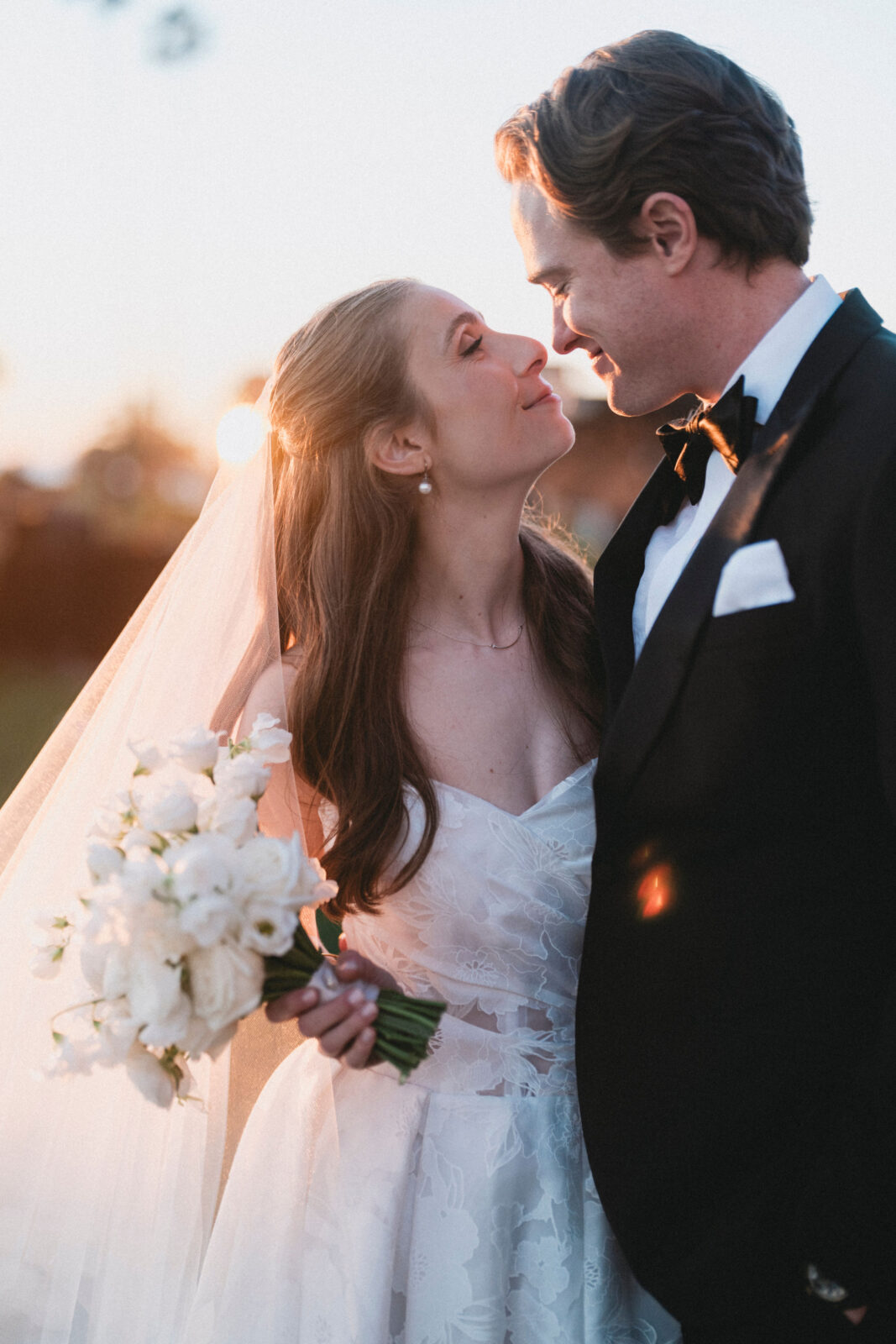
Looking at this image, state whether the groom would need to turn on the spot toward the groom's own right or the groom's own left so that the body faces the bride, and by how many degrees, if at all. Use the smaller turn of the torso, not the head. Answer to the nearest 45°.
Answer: approximately 90° to the groom's own right

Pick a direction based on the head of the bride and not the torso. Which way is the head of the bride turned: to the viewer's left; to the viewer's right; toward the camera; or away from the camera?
to the viewer's right

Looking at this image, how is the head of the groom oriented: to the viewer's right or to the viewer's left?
to the viewer's left

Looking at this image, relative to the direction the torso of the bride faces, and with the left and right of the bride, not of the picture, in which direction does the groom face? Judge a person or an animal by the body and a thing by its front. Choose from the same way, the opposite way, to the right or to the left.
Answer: to the right

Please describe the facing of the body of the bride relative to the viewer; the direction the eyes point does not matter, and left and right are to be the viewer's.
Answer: facing the viewer and to the right of the viewer

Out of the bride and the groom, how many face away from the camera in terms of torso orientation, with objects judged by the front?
0

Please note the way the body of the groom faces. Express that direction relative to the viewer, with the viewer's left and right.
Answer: facing the viewer and to the left of the viewer
